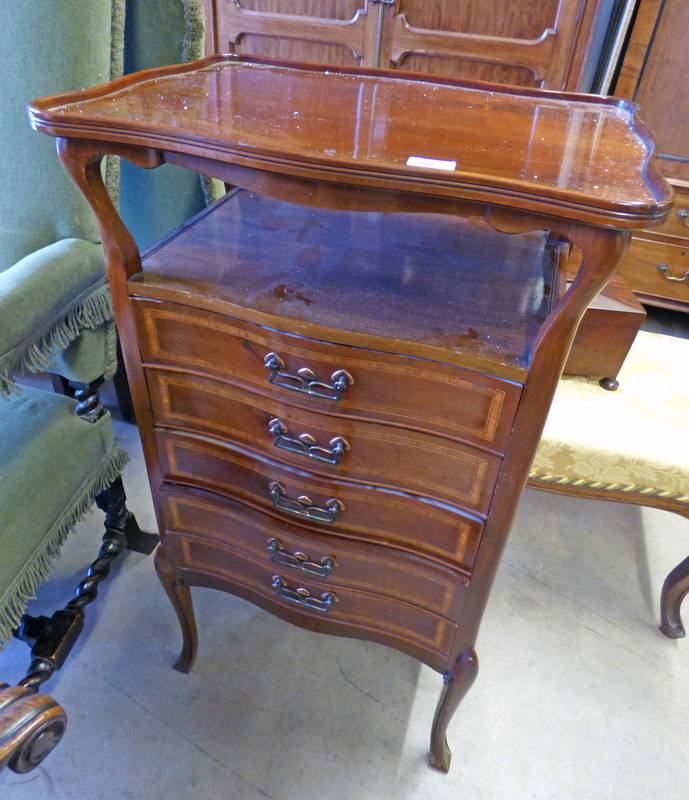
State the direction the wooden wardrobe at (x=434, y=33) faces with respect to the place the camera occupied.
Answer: facing the viewer

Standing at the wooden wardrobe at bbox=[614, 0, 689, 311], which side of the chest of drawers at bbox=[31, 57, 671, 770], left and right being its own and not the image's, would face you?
back

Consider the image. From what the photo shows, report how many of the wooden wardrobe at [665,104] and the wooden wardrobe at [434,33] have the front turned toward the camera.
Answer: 2

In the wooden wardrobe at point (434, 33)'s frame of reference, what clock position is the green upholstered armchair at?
The green upholstered armchair is roughly at 1 o'clock from the wooden wardrobe.

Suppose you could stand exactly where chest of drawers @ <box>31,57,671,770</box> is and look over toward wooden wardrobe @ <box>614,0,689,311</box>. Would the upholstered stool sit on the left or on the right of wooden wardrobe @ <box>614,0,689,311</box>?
right

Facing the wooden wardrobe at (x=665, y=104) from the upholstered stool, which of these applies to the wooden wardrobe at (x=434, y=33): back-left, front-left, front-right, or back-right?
front-left

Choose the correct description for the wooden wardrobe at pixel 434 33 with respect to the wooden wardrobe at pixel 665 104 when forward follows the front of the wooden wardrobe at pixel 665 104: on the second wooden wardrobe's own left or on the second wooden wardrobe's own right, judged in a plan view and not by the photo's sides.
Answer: on the second wooden wardrobe's own right

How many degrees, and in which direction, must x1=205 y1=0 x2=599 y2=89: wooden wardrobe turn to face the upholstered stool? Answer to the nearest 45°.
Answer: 0° — it already faces it

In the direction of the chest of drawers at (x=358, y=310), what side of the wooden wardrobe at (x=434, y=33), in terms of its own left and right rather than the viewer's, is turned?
front

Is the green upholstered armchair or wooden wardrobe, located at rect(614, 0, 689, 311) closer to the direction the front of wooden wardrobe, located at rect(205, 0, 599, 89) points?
the green upholstered armchair

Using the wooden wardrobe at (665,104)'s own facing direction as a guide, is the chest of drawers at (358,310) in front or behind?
in front

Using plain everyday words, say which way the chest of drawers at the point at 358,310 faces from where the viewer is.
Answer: facing the viewer and to the left of the viewer

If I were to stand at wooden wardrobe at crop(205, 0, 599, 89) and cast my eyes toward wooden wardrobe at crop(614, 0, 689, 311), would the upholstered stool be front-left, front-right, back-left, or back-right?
front-right

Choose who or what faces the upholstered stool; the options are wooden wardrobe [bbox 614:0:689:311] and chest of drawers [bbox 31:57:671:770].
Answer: the wooden wardrobe
